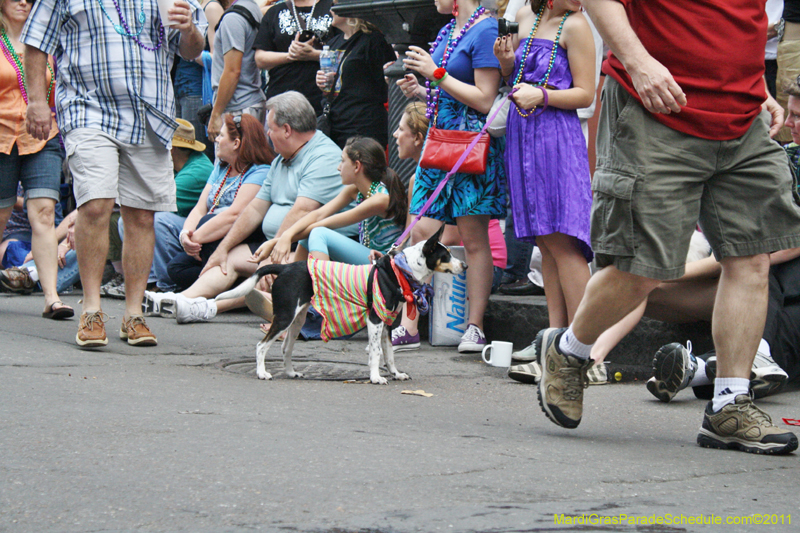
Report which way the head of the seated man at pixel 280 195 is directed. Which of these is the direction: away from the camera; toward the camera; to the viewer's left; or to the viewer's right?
to the viewer's left

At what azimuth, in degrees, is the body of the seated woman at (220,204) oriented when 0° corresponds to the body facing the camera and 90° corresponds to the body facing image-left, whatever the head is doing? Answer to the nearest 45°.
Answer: approximately 45°

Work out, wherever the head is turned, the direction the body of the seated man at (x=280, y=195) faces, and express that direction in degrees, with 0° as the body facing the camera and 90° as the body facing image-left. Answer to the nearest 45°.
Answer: approximately 45°

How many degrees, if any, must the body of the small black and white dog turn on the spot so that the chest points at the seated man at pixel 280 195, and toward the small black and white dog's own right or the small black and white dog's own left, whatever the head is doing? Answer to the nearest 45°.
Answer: approximately 90° to the small black and white dog's own left

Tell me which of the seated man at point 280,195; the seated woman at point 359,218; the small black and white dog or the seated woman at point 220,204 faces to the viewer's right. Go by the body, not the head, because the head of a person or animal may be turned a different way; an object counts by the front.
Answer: the small black and white dog

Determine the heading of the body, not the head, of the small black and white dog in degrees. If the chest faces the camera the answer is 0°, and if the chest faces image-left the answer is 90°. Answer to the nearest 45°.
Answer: approximately 270°

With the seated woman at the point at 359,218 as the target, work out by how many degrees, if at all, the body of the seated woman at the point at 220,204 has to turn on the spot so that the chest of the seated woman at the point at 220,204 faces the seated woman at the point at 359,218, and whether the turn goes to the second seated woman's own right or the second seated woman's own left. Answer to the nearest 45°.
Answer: approximately 90° to the second seated woman's own left

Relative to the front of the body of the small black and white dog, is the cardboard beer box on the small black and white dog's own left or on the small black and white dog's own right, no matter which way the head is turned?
on the small black and white dog's own left

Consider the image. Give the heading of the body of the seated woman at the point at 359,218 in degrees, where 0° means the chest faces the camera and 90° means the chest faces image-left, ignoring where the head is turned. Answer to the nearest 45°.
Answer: approximately 90°

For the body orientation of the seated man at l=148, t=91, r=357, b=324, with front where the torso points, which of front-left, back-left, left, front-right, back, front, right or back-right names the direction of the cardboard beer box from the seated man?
left

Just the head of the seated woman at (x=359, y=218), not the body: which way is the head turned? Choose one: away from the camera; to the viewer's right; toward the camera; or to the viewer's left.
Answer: to the viewer's left

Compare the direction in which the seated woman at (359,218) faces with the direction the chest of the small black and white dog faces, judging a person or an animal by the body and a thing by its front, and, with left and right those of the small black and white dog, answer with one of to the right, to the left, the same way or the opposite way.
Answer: the opposite way

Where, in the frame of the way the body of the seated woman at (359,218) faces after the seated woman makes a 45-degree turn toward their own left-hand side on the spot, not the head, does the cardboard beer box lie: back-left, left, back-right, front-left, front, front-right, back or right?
left

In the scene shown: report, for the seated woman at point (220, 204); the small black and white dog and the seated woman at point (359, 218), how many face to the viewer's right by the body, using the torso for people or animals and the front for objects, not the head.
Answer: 1
